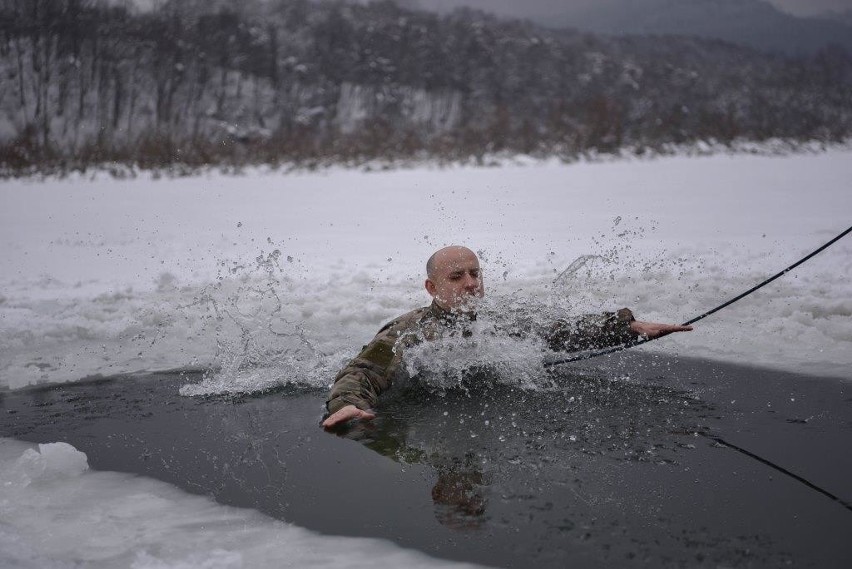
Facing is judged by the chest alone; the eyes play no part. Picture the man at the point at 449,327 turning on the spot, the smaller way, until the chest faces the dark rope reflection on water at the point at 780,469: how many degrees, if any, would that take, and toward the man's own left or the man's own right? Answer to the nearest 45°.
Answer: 0° — they already face it

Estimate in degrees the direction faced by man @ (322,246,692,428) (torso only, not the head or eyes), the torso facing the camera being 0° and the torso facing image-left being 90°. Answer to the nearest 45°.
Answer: approximately 315°
